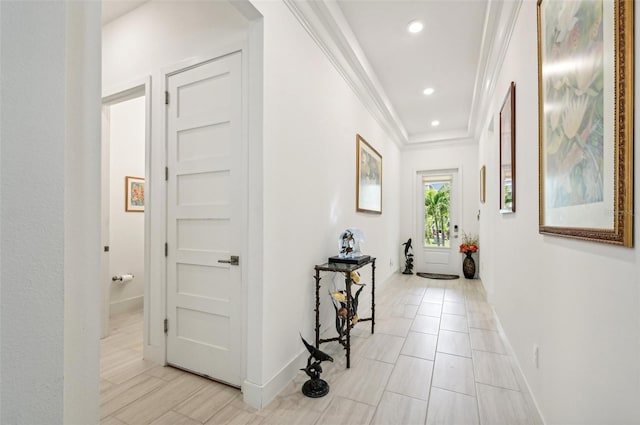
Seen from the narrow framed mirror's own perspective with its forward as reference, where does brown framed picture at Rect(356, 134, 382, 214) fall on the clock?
The brown framed picture is roughly at 1 o'clock from the narrow framed mirror.

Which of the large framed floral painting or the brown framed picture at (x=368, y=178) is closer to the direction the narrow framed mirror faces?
the brown framed picture

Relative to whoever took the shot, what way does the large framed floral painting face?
facing the viewer and to the left of the viewer

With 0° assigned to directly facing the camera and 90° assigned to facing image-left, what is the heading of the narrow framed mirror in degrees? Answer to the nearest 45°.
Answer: approximately 90°

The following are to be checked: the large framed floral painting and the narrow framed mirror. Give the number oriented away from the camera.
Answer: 0

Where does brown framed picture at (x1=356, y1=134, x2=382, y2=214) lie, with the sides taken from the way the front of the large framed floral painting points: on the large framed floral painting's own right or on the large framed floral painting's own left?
on the large framed floral painting's own right

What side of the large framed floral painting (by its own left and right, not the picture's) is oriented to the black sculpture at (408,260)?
right
